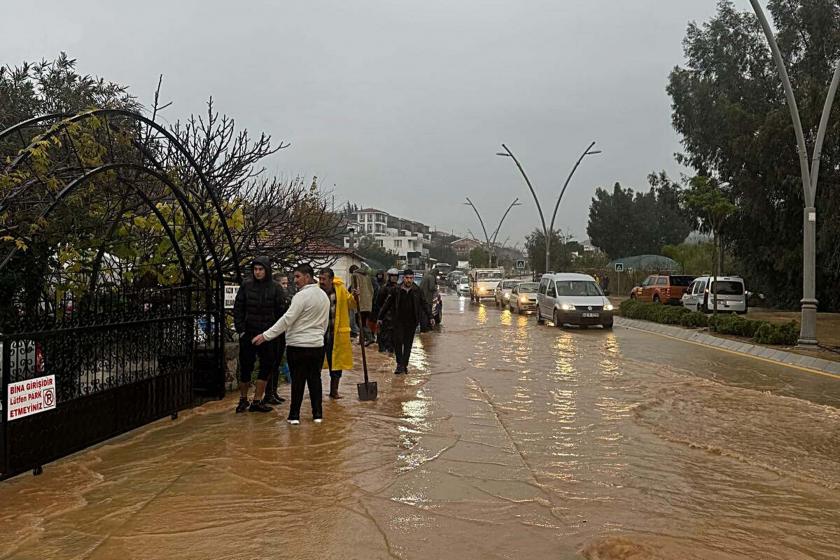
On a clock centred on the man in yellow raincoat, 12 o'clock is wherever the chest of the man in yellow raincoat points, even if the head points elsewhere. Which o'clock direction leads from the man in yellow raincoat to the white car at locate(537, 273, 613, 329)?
The white car is roughly at 4 o'clock from the man in yellow raincoat.

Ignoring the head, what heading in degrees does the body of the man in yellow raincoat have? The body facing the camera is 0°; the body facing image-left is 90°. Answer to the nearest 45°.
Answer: approximately 90°

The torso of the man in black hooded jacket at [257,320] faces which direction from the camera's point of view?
toward the camera

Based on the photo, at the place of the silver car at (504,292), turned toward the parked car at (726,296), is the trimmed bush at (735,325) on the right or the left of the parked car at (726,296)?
right

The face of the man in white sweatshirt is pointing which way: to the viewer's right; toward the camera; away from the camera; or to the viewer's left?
to the viewer's left

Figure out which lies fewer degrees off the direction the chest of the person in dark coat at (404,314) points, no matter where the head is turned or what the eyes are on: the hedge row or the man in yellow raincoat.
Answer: the man in yellow raincoat

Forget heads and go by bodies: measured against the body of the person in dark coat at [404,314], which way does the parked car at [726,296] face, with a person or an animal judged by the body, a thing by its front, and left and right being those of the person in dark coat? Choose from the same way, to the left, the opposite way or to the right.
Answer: the opposite way

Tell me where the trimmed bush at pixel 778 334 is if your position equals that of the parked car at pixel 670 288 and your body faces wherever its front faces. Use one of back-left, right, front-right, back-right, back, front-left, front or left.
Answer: back-left

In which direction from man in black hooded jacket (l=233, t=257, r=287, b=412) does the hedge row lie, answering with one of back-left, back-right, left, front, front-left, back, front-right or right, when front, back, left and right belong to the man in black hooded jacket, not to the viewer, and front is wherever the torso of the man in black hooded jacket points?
back-left

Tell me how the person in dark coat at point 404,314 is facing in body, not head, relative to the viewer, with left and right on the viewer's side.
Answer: facing the viewer

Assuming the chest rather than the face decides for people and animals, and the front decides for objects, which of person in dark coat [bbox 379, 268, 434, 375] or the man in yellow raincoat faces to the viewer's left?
the man in yellow raincoat
